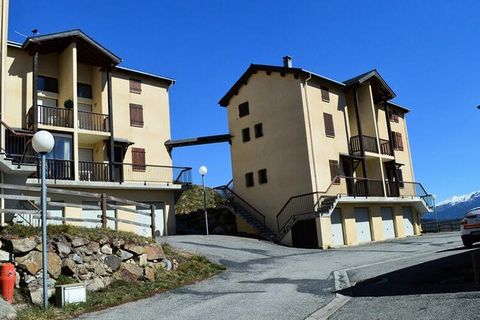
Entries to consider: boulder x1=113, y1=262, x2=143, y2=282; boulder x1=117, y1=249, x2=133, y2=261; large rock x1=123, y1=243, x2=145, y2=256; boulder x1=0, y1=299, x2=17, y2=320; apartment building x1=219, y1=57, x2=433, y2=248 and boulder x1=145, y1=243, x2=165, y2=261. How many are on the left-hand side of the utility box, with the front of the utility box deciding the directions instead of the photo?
5

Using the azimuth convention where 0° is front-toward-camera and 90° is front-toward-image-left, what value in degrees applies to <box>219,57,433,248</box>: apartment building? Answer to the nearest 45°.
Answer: approximately 315°

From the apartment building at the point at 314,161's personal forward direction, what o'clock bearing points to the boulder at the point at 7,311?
The boulder is roughly at 2 o'clock from the apartment building.

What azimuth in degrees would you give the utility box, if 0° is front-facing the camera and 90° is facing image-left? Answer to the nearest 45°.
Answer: approximately 315°

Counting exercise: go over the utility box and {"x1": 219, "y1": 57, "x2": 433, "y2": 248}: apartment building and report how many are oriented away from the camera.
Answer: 0

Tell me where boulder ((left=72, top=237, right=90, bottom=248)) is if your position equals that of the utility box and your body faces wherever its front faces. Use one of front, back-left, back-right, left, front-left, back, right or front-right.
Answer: back-left

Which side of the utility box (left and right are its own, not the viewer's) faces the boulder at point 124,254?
left

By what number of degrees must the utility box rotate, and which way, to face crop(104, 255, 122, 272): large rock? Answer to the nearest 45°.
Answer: approximately 90° to its left

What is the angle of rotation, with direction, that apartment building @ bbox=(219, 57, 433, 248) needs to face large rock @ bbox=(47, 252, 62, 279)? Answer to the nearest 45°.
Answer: approximately 45° to its right
